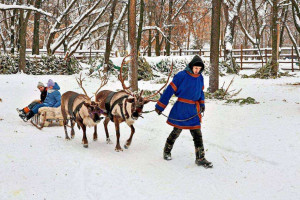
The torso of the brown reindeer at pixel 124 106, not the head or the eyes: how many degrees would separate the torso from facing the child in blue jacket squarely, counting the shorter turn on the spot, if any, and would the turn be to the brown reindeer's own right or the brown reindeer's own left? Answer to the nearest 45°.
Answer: approximately 180°

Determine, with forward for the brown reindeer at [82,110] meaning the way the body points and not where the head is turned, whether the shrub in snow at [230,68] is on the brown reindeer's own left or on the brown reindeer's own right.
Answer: on the brown reindeer's own left

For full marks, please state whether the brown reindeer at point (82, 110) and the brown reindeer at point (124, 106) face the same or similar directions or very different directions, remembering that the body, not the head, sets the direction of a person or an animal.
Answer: same or similar directions

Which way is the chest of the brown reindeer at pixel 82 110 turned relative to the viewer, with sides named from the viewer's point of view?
facing the viewer and to the right of the viewer

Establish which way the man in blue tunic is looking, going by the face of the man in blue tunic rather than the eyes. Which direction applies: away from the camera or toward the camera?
toward the camera

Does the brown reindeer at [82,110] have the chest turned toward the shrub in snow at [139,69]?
no

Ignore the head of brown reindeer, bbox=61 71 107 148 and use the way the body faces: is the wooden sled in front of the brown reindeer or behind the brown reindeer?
behind
